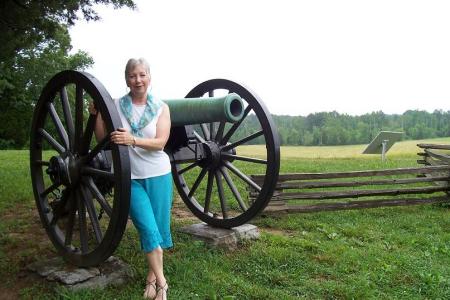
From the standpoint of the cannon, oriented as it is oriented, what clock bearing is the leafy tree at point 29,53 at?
The leafy tree is roughly at 7 o'clock from the cannon.

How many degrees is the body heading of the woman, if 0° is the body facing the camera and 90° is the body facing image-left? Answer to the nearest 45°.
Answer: approximately 0°

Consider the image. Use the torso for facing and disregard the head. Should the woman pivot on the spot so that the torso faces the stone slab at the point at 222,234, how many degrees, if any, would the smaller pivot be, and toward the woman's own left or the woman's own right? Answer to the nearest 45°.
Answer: approximately 135° to the woman's own left

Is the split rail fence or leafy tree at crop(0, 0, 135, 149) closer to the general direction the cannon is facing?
the split rail fence

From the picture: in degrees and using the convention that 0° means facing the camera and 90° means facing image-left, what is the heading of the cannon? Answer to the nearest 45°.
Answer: approximately 315°

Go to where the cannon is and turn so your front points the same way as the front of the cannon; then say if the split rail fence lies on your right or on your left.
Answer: on your left

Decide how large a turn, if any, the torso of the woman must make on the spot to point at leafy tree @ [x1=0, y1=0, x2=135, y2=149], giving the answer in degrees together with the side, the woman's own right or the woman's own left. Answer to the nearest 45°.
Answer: approximately 180°
